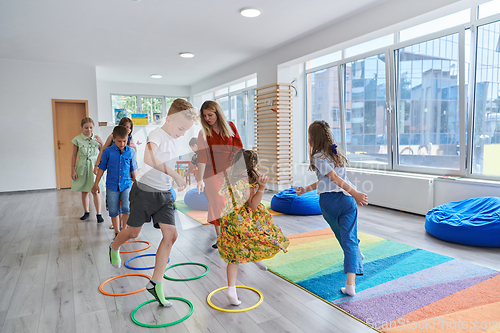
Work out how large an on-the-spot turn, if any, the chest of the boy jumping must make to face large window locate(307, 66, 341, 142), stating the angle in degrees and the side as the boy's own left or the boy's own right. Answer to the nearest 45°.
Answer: approximately 90° to the boy's own left

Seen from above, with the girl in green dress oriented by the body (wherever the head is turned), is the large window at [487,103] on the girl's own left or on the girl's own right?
on the girl's own left

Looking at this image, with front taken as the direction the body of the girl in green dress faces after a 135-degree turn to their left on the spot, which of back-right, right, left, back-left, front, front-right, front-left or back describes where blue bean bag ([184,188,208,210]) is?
front-right

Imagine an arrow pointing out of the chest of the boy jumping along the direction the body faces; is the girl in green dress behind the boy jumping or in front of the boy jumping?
behind

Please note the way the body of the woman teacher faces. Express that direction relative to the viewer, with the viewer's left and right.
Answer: facing the viewer and to the left of the viewer

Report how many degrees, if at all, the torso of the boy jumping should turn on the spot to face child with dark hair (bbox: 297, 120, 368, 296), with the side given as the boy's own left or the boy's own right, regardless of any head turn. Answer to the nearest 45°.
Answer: approximately 45° to the boy's own left

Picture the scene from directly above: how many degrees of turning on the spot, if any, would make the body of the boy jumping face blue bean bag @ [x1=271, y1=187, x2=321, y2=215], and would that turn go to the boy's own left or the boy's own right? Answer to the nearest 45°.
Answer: approximately 90° to the boy's own left

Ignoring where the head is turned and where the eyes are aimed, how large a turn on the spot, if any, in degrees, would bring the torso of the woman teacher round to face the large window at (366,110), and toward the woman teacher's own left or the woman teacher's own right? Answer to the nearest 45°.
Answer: approximately 180°

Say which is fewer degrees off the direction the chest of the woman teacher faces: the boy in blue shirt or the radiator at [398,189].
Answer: the boy in blue shirt

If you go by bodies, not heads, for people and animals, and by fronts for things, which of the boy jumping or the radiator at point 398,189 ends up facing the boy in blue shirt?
the radiator

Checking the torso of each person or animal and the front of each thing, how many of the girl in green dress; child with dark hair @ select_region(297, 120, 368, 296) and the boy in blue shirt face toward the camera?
2

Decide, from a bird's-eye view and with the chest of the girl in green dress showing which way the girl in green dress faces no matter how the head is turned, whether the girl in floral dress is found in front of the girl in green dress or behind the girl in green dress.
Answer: in front

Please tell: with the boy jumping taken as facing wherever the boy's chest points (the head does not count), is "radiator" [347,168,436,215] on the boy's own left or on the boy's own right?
on the boy's own left

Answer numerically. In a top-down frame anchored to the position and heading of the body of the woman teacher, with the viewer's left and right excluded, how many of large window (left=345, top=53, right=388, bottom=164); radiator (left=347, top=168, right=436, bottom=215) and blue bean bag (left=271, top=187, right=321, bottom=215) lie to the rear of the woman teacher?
3
